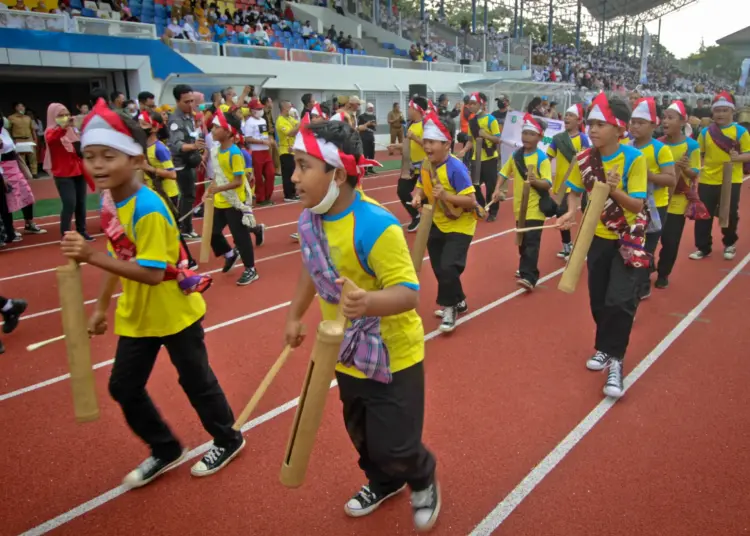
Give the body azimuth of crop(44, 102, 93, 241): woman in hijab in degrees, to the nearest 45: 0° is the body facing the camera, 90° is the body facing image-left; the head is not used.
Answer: approximately 315°

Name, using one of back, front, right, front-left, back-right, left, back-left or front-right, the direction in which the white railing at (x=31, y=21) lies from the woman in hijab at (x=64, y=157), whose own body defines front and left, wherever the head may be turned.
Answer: back-left

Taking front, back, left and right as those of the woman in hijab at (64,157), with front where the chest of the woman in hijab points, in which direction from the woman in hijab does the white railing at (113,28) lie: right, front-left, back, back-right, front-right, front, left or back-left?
back-left

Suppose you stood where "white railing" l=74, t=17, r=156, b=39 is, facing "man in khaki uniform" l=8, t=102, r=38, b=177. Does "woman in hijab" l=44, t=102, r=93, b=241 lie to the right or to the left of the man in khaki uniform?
left
